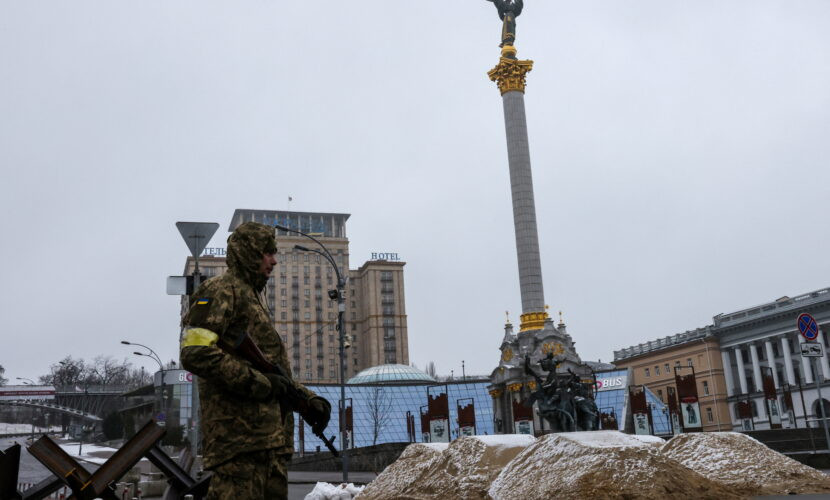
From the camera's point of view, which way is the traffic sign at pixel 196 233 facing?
away from the camera

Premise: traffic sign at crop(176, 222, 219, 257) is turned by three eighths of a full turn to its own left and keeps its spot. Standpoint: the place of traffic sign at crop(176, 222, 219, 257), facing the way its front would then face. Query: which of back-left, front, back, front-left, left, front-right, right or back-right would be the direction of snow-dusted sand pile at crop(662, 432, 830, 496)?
back-left

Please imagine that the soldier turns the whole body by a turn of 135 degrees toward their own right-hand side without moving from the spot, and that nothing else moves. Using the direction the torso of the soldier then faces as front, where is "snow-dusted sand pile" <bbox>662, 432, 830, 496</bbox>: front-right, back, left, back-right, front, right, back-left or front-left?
back

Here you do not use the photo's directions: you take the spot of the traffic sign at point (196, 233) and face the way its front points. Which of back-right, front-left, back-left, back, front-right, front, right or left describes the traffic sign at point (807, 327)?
right

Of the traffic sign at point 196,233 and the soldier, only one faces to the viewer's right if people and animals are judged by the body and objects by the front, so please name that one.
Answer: the soldier

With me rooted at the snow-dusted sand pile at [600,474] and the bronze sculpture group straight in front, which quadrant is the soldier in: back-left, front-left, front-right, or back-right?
back-left

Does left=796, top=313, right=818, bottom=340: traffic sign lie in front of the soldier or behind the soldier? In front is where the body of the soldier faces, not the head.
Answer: in front

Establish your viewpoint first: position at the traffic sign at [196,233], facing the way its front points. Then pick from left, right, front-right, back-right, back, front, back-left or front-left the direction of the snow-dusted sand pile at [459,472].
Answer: right

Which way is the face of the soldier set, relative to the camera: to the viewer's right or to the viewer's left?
to the viewer's right

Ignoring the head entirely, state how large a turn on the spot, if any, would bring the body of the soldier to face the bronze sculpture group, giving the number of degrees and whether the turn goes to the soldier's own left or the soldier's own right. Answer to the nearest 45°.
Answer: approximately 45° to the soldier's own left

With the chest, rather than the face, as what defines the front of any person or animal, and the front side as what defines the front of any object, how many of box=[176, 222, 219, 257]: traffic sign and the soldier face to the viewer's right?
1

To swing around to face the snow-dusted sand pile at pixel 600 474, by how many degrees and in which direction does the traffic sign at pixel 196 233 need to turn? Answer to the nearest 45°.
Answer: approximately 135° to its right

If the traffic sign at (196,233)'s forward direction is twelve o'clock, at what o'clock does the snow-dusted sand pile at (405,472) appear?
The snow-dusted sand pile is roughly at 2 o'clock from the traffic sign.

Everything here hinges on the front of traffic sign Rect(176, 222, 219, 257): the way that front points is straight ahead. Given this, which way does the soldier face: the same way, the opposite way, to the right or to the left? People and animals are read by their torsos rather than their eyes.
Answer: to the right

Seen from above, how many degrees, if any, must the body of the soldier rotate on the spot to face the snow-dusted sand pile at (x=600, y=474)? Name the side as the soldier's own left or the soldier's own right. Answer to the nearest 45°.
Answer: approximately 45° to the soldier's own left

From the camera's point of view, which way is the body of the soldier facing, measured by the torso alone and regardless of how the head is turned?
to the viewer's right

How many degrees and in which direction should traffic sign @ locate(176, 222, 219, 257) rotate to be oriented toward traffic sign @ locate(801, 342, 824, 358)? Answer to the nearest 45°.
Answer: approximately 90° to its right
